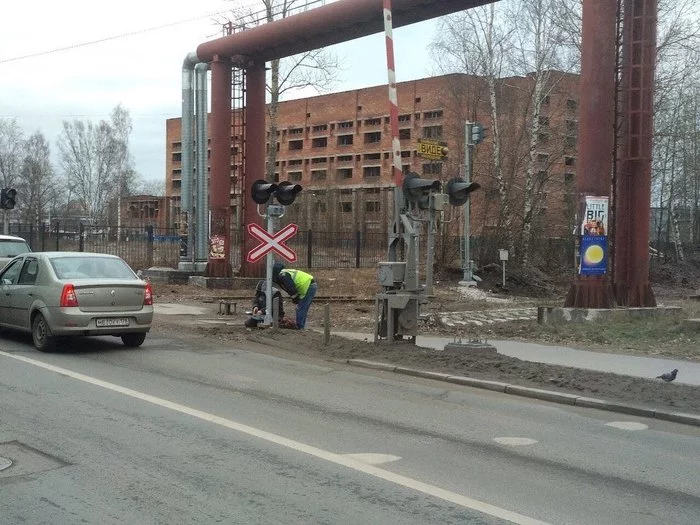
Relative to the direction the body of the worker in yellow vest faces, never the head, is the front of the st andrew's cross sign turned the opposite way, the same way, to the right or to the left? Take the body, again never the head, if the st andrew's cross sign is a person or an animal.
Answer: to the left

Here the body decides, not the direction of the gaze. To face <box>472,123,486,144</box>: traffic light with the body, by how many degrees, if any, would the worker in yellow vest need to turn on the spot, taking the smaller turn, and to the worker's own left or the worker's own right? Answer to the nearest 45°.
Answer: approximately 135° to the worker's own right

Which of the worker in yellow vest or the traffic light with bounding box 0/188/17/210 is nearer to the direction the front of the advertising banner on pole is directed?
the worker in yellow vest

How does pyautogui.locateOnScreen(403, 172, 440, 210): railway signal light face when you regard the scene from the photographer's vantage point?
facing the viewer and to the right of the viewer

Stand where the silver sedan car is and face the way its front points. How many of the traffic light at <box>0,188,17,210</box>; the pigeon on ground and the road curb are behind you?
2

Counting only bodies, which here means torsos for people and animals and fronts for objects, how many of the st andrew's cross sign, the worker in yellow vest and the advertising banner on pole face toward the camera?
2

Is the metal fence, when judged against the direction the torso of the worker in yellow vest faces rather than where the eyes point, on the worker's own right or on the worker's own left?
on the worker's own right

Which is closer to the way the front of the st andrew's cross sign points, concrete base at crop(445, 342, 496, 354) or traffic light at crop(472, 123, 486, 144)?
the concrete base

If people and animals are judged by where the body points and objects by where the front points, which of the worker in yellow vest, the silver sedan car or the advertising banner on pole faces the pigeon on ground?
the advertising banner on pole

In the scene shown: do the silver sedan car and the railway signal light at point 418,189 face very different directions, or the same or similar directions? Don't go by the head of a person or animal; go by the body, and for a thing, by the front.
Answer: very different directions

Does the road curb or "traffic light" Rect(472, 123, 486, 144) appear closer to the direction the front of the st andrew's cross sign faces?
the road curb

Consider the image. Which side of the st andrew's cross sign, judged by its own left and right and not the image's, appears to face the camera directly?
front

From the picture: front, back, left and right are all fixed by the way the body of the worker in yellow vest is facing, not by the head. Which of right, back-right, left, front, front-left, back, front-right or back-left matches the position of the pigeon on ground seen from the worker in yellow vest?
back-left

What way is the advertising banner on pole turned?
toward the camera

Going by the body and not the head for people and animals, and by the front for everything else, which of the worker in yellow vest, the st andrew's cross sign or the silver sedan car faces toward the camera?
the st andrew's cross sign

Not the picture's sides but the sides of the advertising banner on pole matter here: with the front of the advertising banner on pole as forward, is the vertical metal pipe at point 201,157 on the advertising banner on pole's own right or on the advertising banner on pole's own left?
on the advertising banner on pole's own right

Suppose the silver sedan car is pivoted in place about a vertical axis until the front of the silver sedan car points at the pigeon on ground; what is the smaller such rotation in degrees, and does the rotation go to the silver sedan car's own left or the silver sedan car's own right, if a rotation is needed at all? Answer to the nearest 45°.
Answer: approximately 180°

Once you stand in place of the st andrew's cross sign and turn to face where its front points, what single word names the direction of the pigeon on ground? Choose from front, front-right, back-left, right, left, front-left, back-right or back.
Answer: front-left
